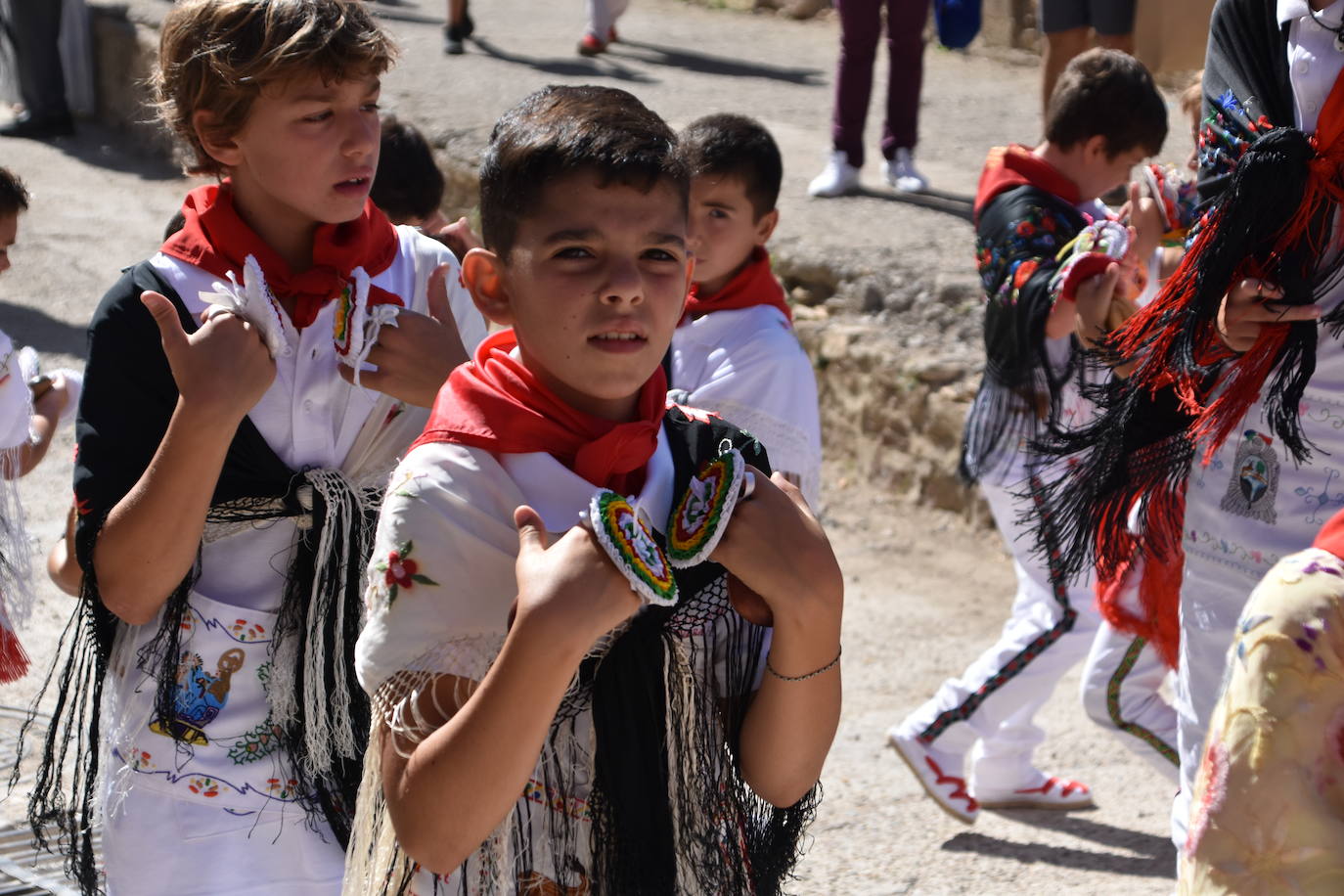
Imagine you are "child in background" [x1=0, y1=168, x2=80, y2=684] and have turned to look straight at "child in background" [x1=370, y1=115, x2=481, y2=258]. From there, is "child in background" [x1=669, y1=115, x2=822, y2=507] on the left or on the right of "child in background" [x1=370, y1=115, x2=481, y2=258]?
right

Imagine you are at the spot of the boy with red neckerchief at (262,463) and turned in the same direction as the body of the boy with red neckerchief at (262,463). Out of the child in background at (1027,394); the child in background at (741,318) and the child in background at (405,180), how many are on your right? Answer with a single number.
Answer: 0

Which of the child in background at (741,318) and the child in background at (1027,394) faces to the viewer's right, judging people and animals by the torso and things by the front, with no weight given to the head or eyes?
the child in background at (1027,394)

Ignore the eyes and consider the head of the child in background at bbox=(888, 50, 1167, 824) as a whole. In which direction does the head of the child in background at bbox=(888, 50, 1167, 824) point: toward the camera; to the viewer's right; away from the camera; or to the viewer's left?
to the viewer's right

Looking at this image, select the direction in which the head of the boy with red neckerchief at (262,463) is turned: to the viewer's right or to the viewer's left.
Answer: to the viewer's right

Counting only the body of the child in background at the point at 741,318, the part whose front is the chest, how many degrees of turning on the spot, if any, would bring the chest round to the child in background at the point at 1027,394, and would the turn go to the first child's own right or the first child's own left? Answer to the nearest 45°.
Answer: approximately 180°

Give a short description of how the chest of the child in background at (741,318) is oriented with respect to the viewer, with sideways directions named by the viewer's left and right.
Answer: facing the viewer and to the left of the viewer

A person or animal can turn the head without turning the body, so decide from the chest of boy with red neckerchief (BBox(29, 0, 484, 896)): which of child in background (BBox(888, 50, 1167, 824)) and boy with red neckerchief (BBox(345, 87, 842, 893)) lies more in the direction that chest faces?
the boy with red neckerchief

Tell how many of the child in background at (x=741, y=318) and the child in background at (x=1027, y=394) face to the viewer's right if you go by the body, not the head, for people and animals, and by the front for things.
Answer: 1

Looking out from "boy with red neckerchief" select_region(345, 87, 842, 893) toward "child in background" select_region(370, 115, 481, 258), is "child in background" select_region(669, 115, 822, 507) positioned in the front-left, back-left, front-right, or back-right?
front-right

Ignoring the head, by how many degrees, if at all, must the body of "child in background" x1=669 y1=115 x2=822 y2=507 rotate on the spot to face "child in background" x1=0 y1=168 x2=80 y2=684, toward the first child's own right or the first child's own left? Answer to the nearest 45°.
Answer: approximately 45° to the first child's own right

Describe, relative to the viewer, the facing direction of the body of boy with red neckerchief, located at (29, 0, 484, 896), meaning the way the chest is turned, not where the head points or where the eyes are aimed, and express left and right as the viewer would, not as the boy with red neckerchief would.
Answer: facing the viewer and to the right of the viewer

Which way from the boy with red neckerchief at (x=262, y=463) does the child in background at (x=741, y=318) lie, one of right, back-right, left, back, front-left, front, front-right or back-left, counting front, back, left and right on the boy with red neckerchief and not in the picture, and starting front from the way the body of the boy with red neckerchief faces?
left

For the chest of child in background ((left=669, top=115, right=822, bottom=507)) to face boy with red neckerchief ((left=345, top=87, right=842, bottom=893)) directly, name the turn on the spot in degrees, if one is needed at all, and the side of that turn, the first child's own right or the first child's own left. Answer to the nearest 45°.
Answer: approximately 45° to the first child's own left

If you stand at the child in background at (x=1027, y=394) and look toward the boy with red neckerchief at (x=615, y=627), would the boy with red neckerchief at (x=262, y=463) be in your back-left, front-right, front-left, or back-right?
front-right

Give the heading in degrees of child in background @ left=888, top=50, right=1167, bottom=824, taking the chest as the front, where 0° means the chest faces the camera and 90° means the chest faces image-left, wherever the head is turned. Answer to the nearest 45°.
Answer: approximately 270°
